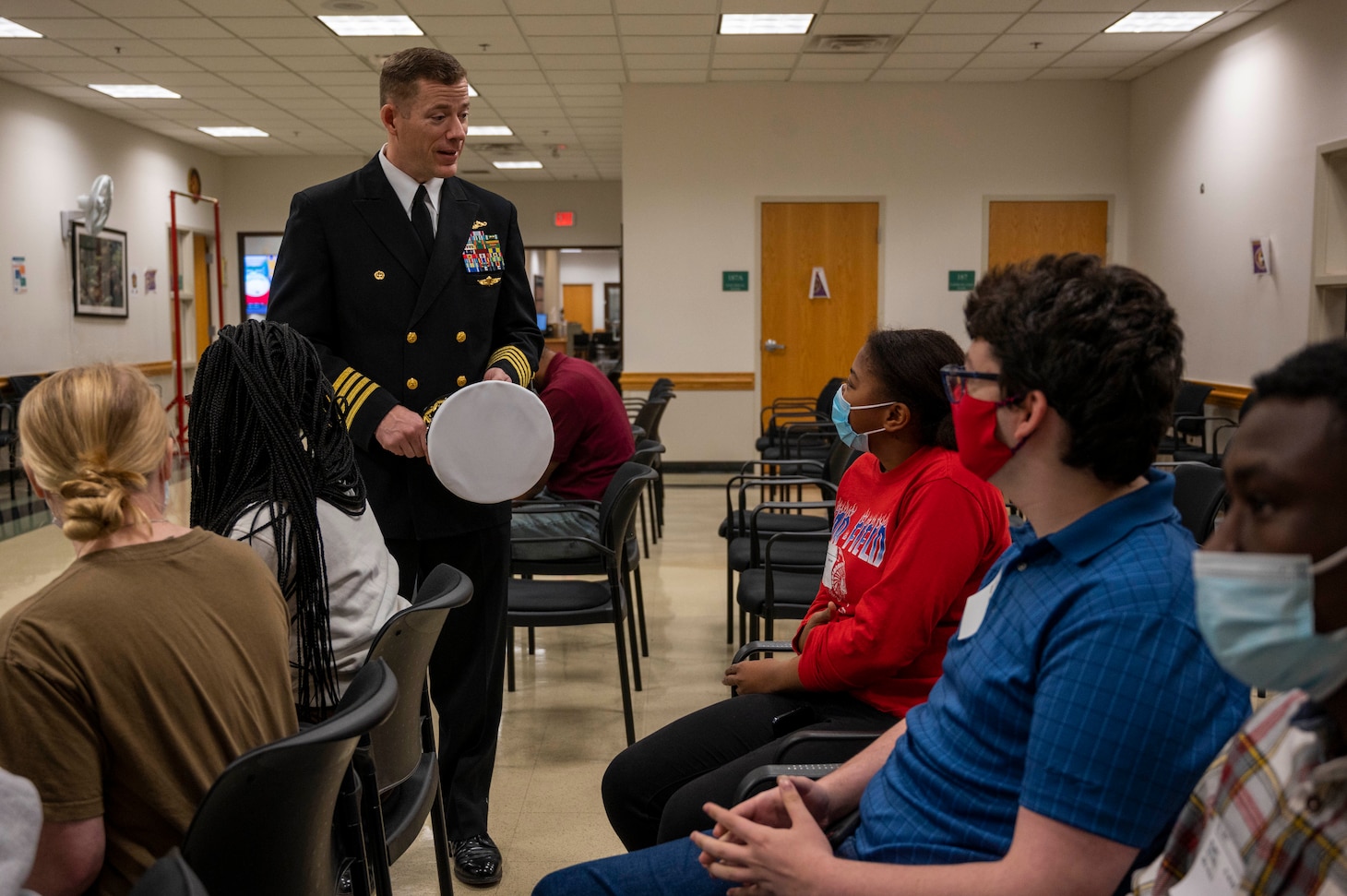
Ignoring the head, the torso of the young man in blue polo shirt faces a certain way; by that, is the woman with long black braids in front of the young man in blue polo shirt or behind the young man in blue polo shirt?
in front

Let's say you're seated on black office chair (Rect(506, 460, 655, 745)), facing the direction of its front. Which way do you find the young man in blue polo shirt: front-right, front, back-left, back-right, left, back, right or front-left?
left

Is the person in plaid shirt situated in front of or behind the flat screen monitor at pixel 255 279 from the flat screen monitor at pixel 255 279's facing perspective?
in front

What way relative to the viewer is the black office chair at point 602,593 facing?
to the viewer's left

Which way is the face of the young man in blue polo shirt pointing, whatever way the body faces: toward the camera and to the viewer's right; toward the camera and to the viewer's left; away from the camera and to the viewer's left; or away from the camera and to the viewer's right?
away from the camera and to the viewer's left

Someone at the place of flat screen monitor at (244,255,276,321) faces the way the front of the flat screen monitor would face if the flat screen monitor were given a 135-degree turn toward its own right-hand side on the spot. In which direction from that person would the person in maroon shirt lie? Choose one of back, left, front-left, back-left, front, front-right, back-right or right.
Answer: back-left

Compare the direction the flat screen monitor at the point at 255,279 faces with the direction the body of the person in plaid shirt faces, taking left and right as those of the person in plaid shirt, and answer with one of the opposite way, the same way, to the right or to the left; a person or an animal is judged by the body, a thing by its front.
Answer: to the left

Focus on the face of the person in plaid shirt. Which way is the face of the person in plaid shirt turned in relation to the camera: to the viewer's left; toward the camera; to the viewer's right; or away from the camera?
to the viewer's left

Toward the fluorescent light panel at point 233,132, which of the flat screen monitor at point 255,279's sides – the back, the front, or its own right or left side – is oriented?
front

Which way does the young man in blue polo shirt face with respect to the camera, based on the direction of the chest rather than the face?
to the viewer's left

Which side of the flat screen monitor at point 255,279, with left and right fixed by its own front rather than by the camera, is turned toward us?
front

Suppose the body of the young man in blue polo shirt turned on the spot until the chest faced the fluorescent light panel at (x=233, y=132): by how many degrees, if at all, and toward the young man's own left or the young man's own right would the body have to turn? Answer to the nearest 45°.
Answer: approximately 45° to the young man's own right

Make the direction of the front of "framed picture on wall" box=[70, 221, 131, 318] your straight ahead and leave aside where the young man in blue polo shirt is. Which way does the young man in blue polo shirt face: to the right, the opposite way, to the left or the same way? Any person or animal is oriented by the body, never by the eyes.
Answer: the opposite way

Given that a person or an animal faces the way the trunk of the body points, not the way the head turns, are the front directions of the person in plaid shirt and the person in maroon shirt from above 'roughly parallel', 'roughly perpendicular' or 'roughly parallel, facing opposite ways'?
roughly parallel

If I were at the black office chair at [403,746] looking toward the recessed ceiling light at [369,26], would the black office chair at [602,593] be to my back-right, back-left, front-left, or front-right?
front-right

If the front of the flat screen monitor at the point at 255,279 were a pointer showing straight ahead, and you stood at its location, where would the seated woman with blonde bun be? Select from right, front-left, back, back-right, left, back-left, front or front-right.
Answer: front

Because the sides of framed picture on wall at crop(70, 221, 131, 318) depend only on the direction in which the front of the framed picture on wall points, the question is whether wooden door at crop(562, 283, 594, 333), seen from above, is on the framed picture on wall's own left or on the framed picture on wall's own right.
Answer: on the framed picture on wall's own left
